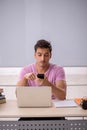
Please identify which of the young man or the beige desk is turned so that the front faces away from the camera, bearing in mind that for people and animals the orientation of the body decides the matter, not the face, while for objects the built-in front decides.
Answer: the beige desk

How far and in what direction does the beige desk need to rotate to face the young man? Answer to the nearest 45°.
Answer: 0° — it already faces them

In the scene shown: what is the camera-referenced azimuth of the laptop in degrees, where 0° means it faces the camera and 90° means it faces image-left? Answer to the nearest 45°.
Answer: approximately 180°

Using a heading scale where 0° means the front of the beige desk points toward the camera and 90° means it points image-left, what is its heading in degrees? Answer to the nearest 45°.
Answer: approximately 180°

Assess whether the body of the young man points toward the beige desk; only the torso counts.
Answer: yes

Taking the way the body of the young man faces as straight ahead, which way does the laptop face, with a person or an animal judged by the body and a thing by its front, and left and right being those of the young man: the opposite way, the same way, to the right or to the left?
the opposite way

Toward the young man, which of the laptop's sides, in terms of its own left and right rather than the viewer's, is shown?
front

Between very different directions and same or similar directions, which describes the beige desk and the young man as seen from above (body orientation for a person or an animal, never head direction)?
very different directions

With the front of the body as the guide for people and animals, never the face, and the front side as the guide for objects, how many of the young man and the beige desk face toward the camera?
1

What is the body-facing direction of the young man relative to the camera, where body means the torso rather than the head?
toward the camera

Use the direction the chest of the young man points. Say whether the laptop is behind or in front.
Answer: in front
